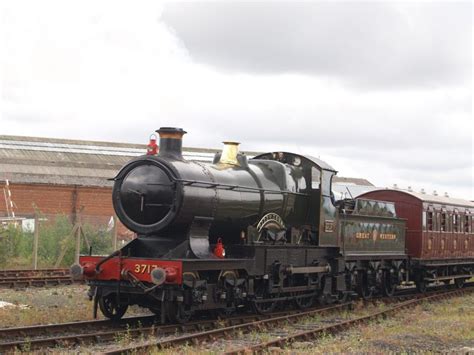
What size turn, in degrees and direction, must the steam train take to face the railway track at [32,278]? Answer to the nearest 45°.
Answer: approximately 90° to its right

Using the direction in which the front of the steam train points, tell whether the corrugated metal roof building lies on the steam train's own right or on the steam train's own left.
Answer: on the steam train's own right

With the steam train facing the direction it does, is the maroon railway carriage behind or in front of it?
behind

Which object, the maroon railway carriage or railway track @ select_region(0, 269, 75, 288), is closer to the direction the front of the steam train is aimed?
the railway track

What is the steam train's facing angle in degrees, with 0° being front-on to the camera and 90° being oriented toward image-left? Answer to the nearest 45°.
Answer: approximately 45°
